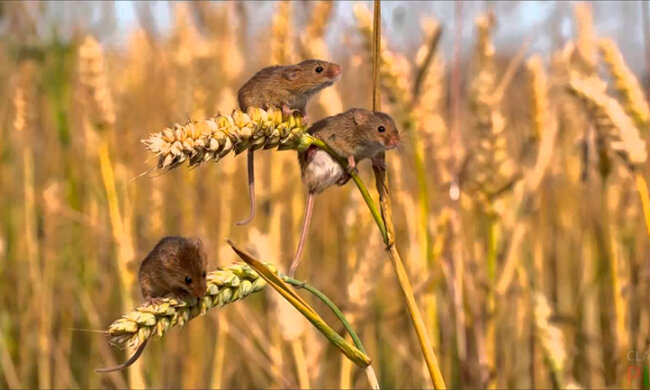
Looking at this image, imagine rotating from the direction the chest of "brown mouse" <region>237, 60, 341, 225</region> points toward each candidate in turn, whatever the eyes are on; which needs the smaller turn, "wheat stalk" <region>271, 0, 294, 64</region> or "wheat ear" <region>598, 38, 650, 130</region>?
the wheat ear

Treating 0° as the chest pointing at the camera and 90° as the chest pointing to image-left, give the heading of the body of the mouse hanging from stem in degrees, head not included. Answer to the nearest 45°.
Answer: approximately 270°

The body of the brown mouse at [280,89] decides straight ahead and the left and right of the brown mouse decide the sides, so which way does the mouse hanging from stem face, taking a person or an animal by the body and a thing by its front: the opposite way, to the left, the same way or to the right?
the same way

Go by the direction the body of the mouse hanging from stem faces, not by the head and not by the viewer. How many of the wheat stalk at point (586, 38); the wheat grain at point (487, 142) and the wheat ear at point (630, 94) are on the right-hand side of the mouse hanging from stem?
0

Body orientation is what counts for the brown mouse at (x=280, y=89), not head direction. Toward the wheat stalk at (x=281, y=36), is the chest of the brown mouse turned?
no

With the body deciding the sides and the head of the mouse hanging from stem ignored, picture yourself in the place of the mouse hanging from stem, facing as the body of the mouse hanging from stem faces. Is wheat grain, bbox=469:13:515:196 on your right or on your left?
on your left

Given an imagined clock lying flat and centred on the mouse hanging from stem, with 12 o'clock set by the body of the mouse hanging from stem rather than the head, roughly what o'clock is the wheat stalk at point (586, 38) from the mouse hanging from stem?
The wheat stalk is roughly at 10 o'clock from the mouse hanging from stem.

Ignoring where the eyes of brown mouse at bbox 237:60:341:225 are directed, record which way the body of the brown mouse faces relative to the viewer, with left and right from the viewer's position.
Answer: facing to the right of the viewer

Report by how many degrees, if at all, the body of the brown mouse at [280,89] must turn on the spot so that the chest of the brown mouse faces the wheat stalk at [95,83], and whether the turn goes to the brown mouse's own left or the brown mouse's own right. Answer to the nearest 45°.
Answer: approximately 135° to the brown mouse's own left

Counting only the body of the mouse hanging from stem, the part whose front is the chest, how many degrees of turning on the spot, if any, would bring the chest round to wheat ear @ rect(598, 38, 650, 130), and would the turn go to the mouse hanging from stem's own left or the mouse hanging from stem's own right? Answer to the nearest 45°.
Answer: approximately 45° to the mouse hanging from stem's own left

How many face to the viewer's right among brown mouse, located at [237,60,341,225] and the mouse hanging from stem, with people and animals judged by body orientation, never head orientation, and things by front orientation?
2
